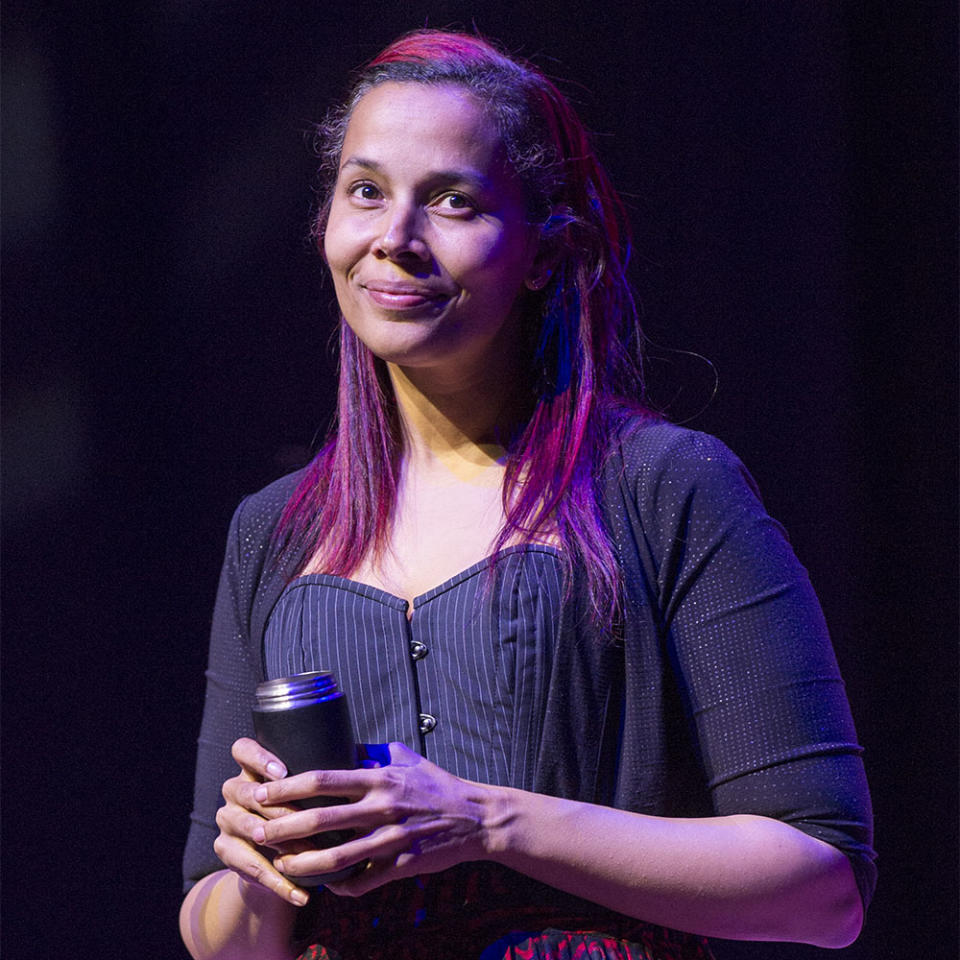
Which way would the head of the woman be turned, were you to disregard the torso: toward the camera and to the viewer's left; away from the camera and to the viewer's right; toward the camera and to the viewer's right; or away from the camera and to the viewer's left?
toward the camera and to the viewer's left

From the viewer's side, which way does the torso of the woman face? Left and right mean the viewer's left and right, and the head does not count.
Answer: facing the viewer and to the left of the viewer
